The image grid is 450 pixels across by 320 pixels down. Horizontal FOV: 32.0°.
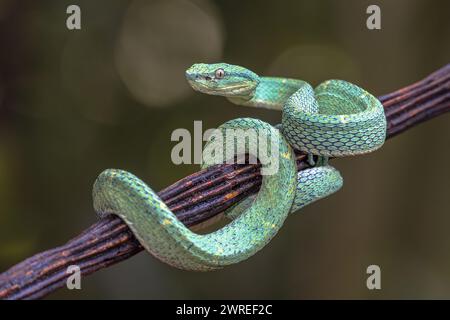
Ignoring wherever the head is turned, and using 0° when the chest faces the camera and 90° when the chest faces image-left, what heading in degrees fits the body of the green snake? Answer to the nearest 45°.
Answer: approximately 90°
